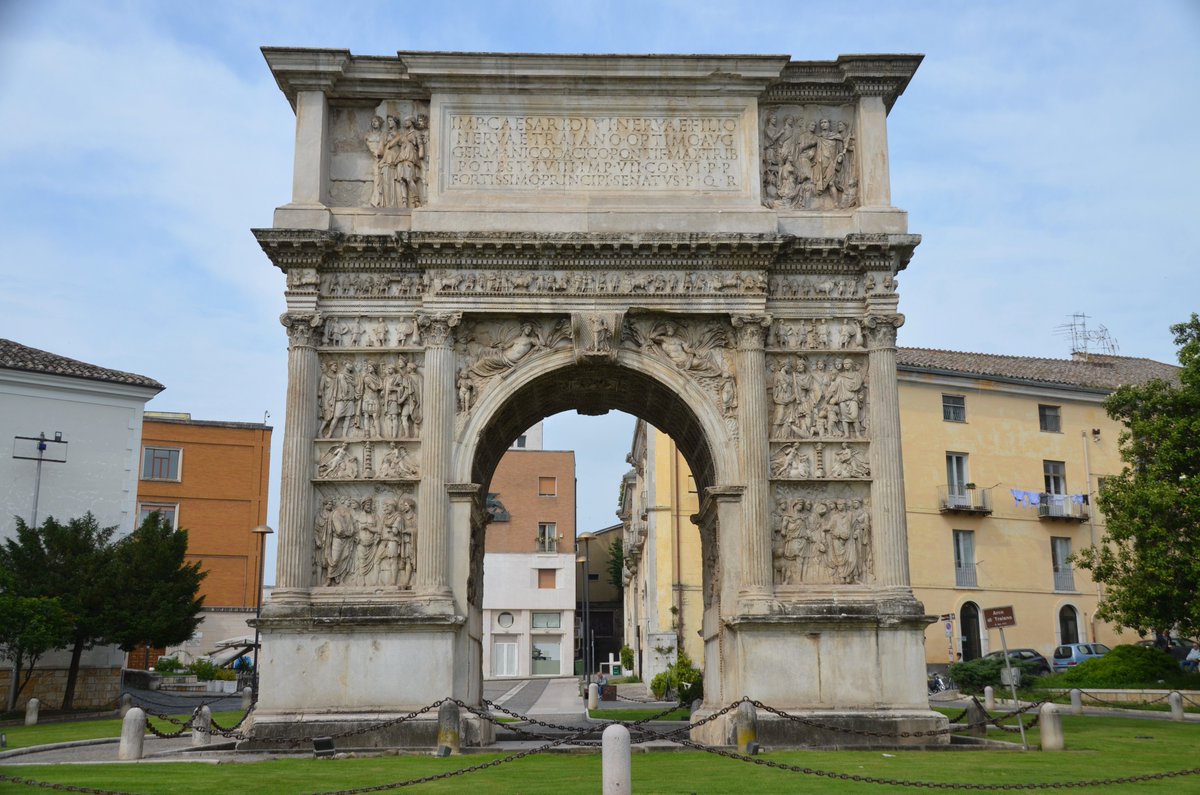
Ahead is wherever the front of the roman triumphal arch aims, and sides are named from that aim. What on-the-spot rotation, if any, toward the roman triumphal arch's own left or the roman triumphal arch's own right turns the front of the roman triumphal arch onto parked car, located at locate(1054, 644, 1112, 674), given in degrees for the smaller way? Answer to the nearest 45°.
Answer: approximately 135° to the roman triumphal arch's own left

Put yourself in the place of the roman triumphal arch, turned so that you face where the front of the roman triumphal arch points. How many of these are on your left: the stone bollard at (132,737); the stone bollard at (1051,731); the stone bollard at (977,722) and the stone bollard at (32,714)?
2

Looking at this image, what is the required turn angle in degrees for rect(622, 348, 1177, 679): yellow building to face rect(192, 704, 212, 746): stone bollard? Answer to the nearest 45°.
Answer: approximately 45° to its right

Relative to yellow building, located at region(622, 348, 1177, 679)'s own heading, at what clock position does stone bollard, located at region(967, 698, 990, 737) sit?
The stone bollard is roughly at 12 o'clock from the yellow building.

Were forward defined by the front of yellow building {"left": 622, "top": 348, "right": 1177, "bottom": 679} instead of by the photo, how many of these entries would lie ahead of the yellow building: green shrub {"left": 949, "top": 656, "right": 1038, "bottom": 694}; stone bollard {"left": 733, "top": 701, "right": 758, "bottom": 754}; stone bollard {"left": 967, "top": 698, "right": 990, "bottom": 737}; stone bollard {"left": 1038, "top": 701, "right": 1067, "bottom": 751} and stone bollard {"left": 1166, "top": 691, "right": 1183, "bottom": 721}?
5

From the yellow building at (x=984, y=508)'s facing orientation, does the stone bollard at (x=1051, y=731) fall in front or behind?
in front

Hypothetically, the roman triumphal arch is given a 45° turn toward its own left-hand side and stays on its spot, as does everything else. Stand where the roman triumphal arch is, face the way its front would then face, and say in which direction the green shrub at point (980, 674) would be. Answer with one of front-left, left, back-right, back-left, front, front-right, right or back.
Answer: left

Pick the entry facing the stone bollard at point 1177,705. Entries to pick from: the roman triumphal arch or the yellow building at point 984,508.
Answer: the yellow building

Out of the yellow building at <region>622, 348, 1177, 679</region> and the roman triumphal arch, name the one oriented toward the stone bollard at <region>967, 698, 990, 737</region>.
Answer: the yellow building

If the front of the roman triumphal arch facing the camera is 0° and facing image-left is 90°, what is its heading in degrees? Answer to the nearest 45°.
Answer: approximately 0°

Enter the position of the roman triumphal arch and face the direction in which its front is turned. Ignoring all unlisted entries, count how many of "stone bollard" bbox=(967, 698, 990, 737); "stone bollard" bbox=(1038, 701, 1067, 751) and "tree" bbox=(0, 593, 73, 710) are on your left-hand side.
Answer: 2

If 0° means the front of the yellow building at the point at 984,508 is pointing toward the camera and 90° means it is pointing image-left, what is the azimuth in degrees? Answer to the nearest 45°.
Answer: approximately 0°

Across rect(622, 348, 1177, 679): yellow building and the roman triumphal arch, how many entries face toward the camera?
2
